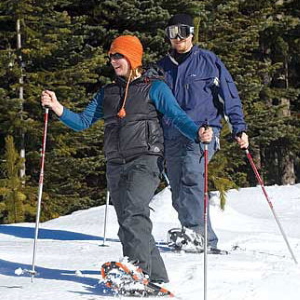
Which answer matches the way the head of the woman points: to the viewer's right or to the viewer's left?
to the viewer's left

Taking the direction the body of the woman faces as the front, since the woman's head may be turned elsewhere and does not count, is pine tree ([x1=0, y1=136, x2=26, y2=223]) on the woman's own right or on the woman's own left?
on the woman's own right

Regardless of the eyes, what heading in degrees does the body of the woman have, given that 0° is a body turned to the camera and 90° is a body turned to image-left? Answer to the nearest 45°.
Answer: approximately 45°

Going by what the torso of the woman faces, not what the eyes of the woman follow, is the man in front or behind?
behind
